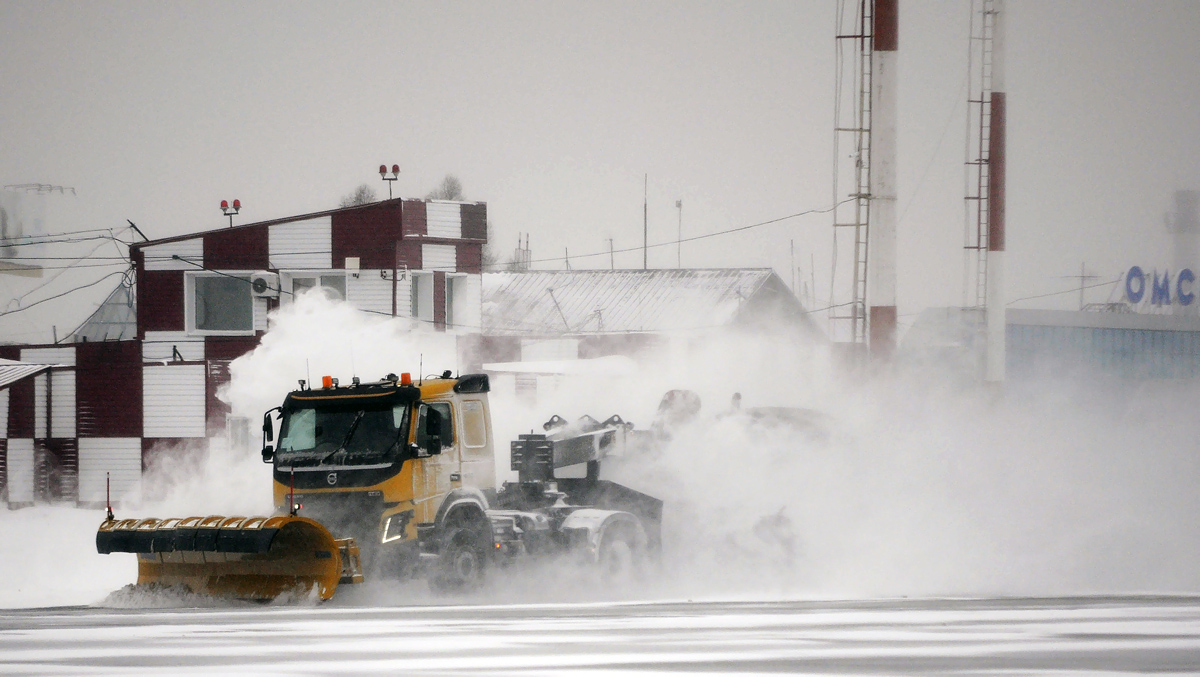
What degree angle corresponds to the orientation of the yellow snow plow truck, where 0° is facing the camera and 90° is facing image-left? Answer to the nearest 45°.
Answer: approximately 45°

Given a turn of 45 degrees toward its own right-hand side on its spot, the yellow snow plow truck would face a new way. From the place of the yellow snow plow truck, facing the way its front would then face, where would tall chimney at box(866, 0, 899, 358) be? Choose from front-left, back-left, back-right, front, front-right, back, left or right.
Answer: back-right

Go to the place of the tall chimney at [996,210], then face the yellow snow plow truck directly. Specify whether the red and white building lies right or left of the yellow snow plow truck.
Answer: right

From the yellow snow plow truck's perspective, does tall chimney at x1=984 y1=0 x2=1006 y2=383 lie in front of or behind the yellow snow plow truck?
behind

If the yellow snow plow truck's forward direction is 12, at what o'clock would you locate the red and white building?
The red and white building is roughly at 4 o'clock from the yellow snow plow truck.
